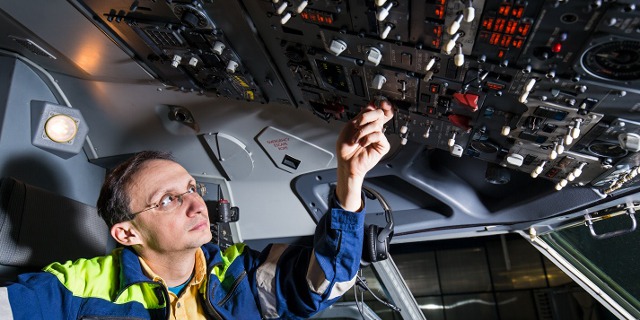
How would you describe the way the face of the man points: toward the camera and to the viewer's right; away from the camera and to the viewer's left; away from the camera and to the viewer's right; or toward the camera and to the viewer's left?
toward the camera and to the viewer's right

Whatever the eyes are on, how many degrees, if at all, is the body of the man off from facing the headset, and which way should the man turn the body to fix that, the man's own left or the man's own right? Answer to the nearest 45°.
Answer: approximately 45° to the man's own left

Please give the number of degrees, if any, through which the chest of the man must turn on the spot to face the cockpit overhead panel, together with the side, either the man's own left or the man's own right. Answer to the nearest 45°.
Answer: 0° — they already face it

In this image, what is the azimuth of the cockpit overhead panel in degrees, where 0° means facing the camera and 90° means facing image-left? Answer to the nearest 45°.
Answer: approximately 45°

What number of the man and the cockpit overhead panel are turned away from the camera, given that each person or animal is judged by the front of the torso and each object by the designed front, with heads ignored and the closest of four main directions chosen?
0

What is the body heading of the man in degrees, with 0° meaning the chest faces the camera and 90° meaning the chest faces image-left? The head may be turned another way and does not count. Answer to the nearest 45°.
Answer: approximately 315°
